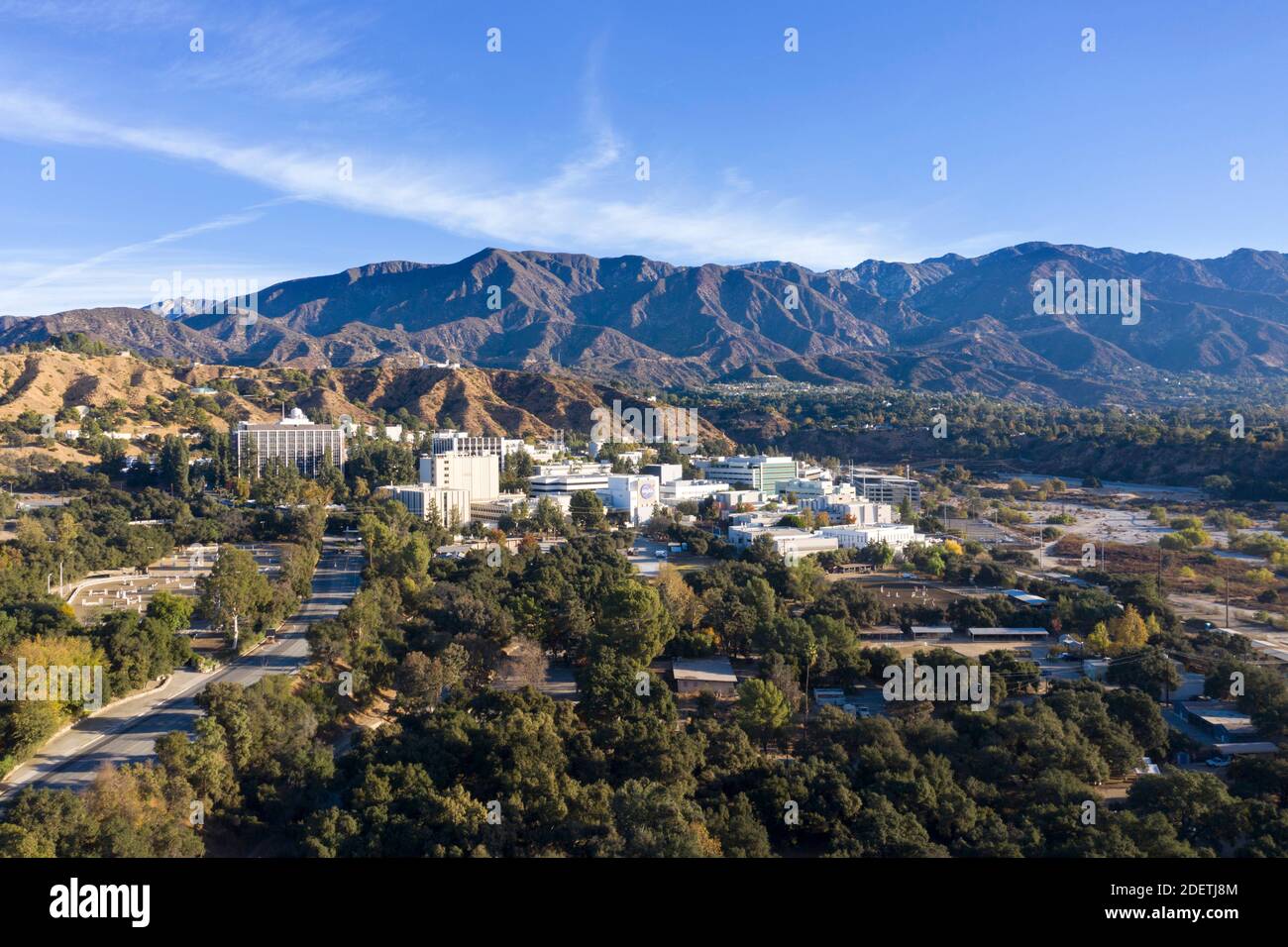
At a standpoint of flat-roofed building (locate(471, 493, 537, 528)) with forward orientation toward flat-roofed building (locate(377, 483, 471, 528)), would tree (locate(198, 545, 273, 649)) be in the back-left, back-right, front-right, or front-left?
front-left

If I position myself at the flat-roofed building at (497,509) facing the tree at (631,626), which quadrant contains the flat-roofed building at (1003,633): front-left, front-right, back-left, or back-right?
front-left

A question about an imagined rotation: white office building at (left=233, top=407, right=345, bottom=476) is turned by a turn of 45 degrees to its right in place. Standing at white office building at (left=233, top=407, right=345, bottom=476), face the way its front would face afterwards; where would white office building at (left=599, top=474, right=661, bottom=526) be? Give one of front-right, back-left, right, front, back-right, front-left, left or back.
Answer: left

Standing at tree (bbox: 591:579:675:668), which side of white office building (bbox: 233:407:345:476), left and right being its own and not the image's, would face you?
front

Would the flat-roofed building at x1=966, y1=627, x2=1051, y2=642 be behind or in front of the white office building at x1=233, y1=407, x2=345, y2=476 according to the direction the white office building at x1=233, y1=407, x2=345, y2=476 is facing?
in front

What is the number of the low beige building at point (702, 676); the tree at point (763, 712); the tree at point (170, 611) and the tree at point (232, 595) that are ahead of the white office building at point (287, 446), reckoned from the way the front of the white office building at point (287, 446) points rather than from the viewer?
4

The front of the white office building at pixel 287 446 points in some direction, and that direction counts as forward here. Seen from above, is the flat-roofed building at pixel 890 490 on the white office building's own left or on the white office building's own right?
on the white office building's own left

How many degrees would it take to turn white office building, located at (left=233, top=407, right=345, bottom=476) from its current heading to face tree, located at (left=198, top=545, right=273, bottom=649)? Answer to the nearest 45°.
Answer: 0° — it already faces it

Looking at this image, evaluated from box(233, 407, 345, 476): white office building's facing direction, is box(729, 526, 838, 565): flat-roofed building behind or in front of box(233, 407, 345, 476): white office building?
in front

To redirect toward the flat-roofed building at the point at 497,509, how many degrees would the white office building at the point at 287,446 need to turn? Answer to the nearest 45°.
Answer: approximately 45° to its left

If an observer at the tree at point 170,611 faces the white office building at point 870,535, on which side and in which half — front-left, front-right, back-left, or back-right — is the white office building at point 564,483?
front-left

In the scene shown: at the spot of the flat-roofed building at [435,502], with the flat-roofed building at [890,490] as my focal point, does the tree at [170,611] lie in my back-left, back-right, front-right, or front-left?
back-right

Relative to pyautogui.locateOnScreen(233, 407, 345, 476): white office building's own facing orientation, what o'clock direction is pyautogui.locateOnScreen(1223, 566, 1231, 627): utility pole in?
The utility pole is roughly at 11 o'clock from the white office building.

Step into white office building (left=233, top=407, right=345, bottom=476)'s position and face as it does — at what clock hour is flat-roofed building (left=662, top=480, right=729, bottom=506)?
The flat-roofed building is roughly at 10 o'clock from the white office building.

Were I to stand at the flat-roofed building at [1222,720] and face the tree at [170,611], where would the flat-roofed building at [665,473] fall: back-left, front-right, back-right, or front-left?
front-right

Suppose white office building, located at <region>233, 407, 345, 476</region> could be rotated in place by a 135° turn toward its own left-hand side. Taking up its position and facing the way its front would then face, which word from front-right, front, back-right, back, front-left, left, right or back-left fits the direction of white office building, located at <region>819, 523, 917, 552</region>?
right

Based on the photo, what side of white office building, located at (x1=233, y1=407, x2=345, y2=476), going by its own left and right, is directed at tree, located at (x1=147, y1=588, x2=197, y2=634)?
front

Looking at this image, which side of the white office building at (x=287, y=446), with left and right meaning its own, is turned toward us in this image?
front
